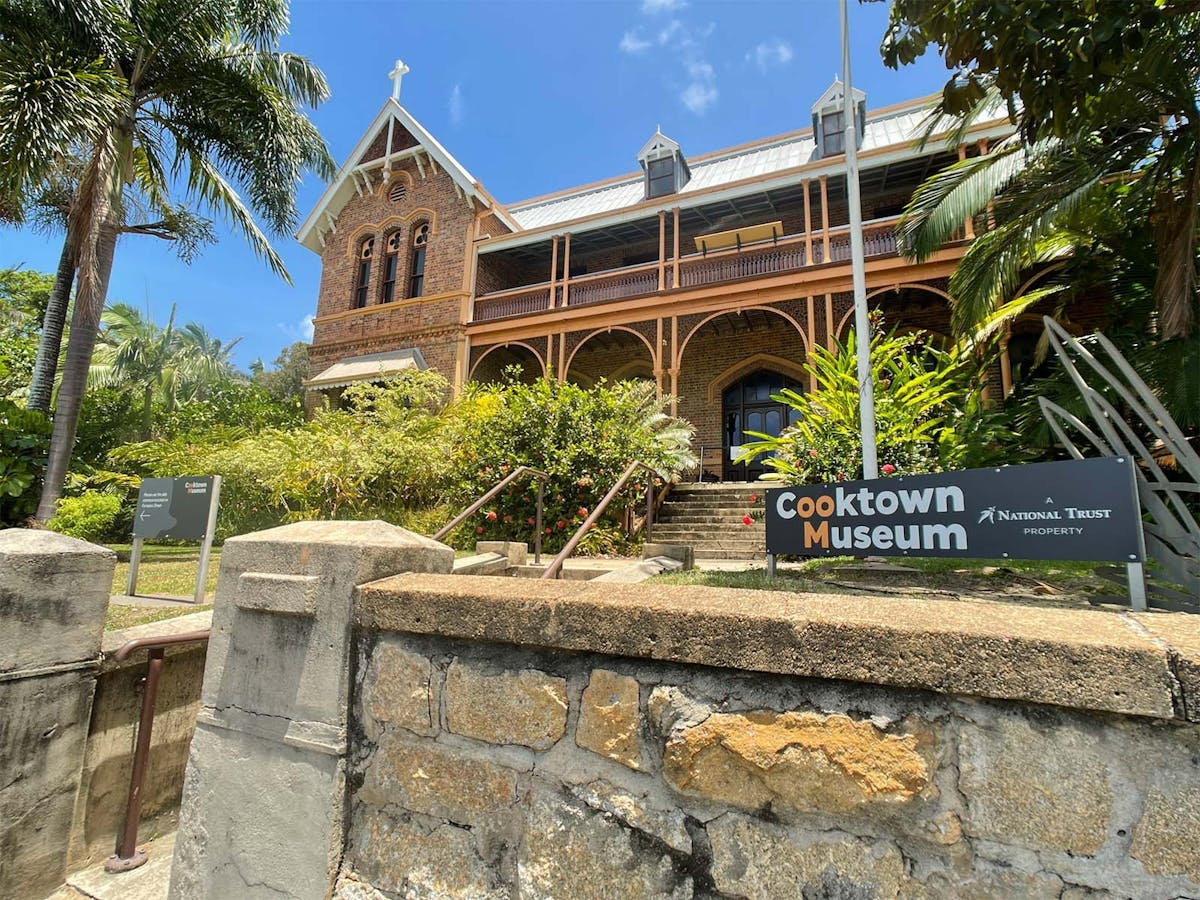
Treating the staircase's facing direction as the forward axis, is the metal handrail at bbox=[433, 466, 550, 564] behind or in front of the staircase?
in front

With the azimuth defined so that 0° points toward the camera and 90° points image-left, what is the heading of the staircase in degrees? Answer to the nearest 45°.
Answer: approximately 0°

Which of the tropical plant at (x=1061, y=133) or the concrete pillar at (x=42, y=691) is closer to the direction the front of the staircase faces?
the concrete pillar

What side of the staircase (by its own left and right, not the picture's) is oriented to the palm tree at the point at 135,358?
right

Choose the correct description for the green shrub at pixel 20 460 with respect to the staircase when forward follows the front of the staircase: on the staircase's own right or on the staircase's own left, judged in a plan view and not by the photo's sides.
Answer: on the staircase's own right

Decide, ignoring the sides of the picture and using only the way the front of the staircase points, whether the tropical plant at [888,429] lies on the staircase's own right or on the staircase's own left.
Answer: on the staircase's own left

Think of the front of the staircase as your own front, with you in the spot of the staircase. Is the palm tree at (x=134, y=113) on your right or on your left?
on your right

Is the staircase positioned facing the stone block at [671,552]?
yes

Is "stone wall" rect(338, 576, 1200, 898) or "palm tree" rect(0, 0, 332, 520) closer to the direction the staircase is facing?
the stone wall

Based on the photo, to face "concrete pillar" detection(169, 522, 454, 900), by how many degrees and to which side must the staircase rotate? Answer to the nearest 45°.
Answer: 0° — it already faces it

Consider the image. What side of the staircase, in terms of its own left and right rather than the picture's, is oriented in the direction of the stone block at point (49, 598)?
front

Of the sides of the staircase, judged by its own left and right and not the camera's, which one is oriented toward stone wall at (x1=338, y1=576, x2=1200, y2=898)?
front

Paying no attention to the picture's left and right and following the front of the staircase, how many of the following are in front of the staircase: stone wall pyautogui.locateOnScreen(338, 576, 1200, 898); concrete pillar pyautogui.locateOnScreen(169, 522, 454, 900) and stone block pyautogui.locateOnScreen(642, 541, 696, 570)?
3

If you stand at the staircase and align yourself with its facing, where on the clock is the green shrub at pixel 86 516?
The green shrub is roughly at 3 o'clock from the staircase.
